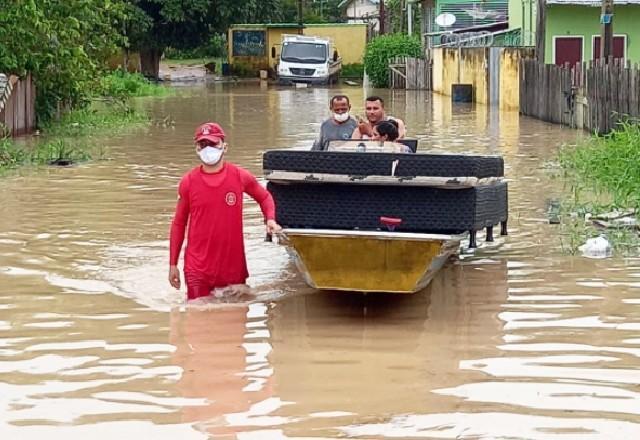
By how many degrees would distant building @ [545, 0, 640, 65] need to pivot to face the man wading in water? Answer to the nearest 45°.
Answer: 0° — it already faces them

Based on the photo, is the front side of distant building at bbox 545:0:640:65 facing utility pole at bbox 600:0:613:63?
yes

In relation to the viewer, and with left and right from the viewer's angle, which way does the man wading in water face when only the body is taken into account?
facing the viewer

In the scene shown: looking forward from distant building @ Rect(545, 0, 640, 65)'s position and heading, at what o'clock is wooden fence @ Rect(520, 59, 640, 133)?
The wooden fence is roughly at 12 o'clock from the distant building.

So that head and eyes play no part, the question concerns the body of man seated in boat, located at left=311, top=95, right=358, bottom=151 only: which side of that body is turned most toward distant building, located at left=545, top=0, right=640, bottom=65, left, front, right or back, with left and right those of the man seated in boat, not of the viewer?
back

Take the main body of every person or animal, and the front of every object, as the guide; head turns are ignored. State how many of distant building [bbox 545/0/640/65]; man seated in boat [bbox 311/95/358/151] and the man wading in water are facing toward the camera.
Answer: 3

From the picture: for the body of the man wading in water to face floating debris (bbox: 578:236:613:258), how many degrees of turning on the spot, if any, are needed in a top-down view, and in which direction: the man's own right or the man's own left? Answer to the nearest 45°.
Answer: approximately 135° to the man's own left

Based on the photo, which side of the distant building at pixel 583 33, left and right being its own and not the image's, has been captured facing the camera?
front

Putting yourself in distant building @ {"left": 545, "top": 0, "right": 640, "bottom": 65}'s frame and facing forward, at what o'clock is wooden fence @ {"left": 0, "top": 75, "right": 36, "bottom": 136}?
The wooden fence is roughly at 1 o'clock from the distant building.

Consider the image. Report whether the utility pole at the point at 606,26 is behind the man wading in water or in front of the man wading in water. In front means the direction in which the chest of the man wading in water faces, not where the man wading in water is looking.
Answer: behind

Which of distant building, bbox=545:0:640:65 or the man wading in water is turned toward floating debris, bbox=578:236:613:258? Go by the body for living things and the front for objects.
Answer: the distant building

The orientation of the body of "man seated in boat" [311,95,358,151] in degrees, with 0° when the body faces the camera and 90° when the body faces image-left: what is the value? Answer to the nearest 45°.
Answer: approximately 0°

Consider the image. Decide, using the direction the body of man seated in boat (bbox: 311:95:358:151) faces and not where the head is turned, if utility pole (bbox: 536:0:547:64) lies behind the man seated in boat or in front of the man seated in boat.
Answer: behind
